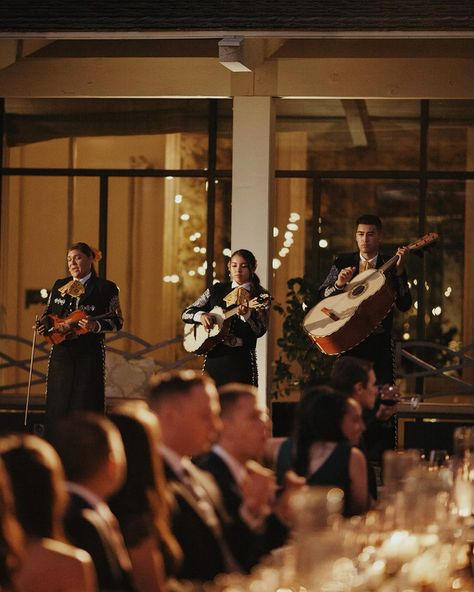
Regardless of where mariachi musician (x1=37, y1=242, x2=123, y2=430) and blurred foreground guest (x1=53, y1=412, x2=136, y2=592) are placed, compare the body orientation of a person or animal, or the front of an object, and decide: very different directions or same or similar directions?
very different directions

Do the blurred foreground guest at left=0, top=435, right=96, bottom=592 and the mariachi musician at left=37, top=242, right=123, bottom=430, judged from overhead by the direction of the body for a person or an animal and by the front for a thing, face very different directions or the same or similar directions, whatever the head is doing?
very different directions

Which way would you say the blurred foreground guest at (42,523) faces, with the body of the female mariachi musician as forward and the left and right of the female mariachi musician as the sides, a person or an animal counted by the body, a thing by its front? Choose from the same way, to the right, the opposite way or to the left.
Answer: the opposite way

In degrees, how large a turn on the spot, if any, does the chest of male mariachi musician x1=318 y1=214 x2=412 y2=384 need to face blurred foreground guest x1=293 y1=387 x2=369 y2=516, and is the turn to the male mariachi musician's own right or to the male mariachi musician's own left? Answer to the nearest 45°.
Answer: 0° — they already face them

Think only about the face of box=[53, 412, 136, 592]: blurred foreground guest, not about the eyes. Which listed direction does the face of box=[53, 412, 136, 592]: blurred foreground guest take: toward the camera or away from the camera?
away from the camera

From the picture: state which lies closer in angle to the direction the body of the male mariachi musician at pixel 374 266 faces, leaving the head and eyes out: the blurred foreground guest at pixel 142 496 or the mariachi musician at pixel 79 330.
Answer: the blurred foreground guest
